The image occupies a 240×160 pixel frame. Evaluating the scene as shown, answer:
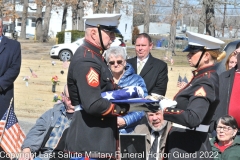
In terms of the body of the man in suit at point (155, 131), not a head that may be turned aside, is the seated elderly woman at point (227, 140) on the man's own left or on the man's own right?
on the man's own left

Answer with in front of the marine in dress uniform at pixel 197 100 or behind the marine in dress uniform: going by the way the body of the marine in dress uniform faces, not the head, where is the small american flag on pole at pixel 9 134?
in front

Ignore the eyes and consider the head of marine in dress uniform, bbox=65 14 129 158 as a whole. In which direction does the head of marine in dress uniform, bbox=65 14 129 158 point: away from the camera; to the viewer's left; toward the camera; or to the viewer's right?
to the viewer's right

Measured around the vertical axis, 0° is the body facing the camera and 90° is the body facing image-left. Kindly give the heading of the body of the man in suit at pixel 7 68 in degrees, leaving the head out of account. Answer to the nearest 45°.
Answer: approximately 0°

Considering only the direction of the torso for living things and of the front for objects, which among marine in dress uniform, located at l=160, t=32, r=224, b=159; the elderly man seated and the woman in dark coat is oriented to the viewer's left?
the marine in dress uniform

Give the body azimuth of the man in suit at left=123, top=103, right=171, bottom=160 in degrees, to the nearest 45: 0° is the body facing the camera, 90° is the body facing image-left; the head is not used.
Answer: approximately 0°

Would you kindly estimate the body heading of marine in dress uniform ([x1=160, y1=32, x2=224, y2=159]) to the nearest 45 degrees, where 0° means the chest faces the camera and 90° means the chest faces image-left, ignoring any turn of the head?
approximately 90°

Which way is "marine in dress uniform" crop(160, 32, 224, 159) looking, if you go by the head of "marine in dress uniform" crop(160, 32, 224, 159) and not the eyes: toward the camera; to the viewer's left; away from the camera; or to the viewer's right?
to the viewer's left
